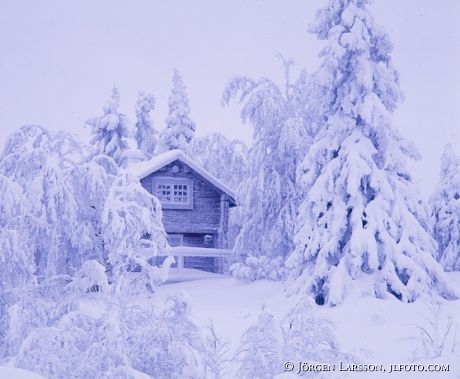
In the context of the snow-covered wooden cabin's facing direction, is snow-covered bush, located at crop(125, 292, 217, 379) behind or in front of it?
in front

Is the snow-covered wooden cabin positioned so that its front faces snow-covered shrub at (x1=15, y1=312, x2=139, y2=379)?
yes

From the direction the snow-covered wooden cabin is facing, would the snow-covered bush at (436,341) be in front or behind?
in front

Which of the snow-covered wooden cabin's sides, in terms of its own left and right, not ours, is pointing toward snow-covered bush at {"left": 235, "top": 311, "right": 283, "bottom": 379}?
front

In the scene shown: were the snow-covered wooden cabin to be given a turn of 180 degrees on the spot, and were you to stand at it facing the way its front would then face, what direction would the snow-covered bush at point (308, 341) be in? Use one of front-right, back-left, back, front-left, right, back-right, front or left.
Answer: back

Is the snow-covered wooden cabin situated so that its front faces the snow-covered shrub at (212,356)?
yes

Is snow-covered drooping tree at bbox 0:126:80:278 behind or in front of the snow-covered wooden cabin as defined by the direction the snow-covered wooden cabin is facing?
in front

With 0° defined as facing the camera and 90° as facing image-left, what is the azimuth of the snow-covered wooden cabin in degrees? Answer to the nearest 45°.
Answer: approximately 0°

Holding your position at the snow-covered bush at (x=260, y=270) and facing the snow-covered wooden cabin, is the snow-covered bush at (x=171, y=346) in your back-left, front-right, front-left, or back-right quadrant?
back-left

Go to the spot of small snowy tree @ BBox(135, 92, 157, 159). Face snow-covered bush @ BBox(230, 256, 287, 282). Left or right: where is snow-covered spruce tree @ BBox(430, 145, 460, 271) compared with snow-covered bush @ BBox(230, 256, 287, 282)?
left
